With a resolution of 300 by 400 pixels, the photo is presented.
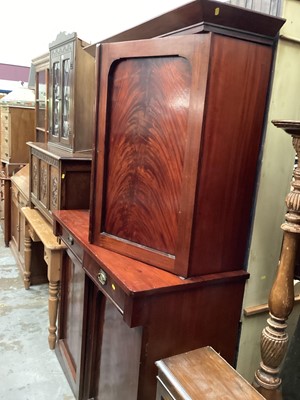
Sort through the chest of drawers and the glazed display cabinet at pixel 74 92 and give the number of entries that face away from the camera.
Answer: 0

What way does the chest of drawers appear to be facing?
to the viewer's left

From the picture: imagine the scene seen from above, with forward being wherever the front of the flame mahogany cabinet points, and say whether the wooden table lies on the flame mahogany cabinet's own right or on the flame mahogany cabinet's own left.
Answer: on the flame mahogany cabinet's own right

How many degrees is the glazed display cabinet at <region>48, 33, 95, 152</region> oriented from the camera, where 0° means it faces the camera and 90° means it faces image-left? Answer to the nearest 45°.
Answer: approximately 45°

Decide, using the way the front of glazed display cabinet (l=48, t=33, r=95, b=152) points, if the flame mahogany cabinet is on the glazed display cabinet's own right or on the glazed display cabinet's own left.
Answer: on the glazed display cabinet's own left
